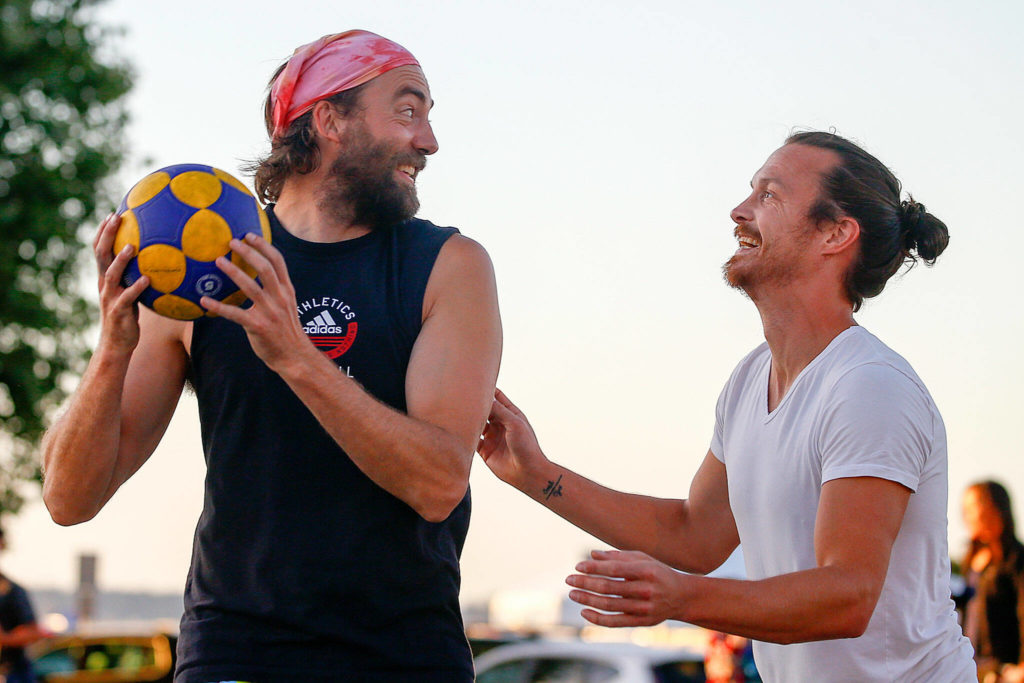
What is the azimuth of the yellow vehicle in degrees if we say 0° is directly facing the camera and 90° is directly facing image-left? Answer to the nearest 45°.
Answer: approximately 90°

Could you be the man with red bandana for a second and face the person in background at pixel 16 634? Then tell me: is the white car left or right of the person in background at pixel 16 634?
right

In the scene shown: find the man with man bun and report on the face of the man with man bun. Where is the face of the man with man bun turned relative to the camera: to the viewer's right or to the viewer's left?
to the viewer's left

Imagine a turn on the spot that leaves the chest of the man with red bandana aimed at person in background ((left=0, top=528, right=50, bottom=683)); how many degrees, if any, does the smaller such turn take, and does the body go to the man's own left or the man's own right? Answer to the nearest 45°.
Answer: approximately 180°

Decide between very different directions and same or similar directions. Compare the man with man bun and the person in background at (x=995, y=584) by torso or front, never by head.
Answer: same or similar directions

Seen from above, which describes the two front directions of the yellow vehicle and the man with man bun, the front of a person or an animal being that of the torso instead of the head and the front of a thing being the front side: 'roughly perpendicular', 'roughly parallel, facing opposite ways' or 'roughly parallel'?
roughly parallel

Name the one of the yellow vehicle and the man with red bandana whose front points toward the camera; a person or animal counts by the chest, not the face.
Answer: the man with red bandana

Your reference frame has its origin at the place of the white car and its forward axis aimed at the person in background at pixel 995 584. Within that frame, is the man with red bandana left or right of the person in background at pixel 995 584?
right

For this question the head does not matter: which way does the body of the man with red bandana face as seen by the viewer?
toward the camera

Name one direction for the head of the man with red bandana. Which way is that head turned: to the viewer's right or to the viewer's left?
to the viewer's right

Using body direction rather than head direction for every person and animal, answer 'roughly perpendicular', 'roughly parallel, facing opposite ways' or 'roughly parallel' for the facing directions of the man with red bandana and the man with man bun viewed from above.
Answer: roughly perpendicular

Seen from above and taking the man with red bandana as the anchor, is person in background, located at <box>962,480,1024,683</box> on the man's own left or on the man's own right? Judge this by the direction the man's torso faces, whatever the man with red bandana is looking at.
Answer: on the man's own left
